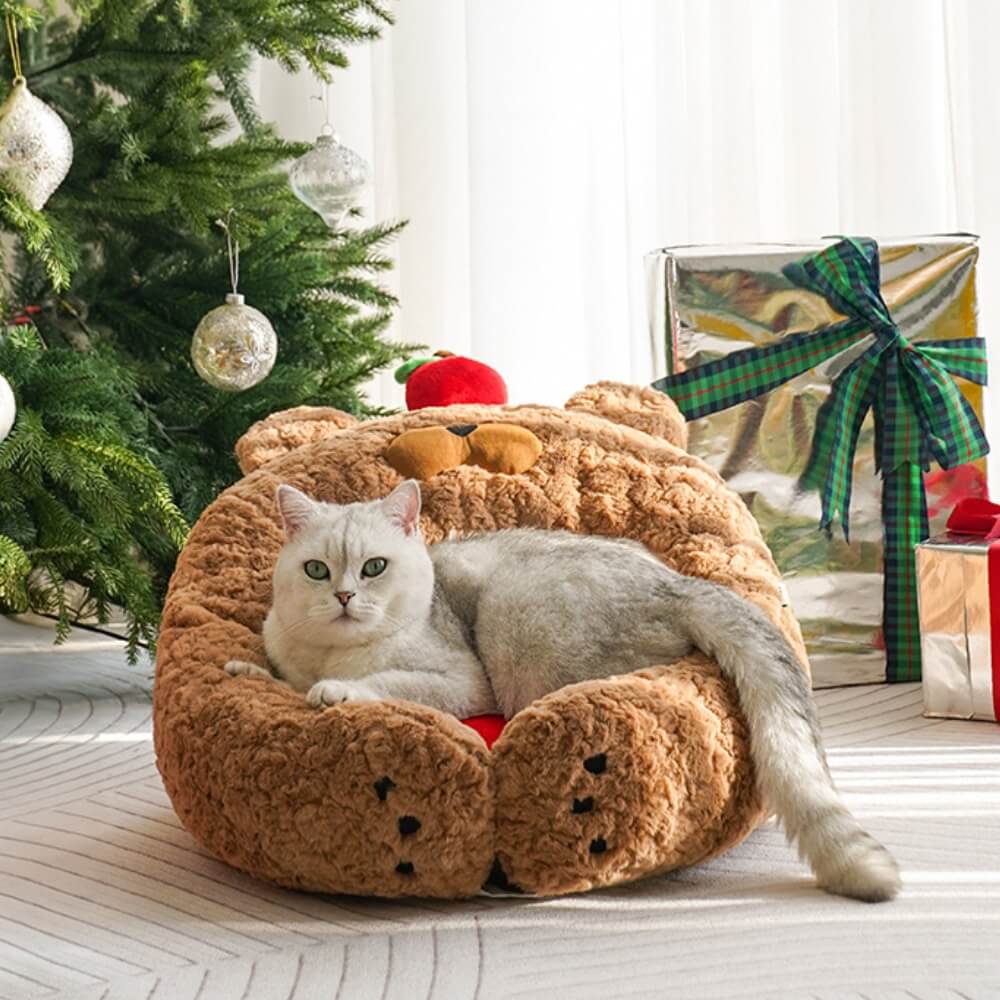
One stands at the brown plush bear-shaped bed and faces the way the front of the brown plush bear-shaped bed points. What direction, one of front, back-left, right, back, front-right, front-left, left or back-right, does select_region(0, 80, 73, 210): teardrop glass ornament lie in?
back-right

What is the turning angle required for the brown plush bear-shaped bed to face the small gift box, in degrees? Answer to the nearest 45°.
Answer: approximately 135° to its left

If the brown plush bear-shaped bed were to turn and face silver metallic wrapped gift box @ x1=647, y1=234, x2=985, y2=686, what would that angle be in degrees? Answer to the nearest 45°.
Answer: approximately 135° to its left

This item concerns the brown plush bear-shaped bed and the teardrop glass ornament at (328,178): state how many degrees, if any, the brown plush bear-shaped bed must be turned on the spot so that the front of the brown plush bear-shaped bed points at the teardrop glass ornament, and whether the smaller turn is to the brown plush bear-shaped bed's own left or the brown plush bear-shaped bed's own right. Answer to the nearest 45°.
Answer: approximately 180°

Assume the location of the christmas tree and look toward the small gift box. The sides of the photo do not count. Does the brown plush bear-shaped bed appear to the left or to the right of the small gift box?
right

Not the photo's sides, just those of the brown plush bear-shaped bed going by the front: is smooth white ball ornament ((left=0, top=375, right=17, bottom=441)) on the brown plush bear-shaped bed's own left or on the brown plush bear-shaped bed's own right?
on the brown plush bear-shaped bed's own right

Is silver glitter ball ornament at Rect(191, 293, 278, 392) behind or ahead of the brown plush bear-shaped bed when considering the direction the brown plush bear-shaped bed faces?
behind

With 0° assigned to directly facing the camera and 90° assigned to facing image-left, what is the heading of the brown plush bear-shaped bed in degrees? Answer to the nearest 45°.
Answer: approximately 0°
